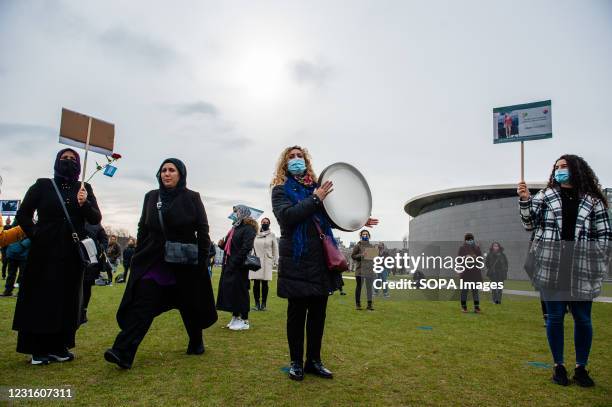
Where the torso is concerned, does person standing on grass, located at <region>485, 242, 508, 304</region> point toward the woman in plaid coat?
yes

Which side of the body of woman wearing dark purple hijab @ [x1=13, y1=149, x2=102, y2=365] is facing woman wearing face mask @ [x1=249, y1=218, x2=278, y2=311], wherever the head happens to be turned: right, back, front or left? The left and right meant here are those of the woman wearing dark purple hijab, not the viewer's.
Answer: left

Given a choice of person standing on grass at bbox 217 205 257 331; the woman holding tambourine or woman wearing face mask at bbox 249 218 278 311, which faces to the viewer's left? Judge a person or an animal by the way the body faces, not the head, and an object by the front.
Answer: the person standing on grass

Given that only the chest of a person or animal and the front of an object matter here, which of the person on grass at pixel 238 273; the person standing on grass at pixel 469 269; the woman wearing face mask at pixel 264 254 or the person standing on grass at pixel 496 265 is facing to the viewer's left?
the person on grass at pixel 238 273

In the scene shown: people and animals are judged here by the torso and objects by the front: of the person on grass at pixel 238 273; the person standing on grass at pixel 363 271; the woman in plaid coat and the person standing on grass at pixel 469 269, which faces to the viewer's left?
the person on grass at pixel 238 273

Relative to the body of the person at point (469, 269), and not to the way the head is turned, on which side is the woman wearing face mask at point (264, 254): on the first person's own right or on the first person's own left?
on the first person's own right

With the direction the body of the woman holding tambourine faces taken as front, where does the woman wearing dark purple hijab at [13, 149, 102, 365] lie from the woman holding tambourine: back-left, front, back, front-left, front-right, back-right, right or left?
back-right
